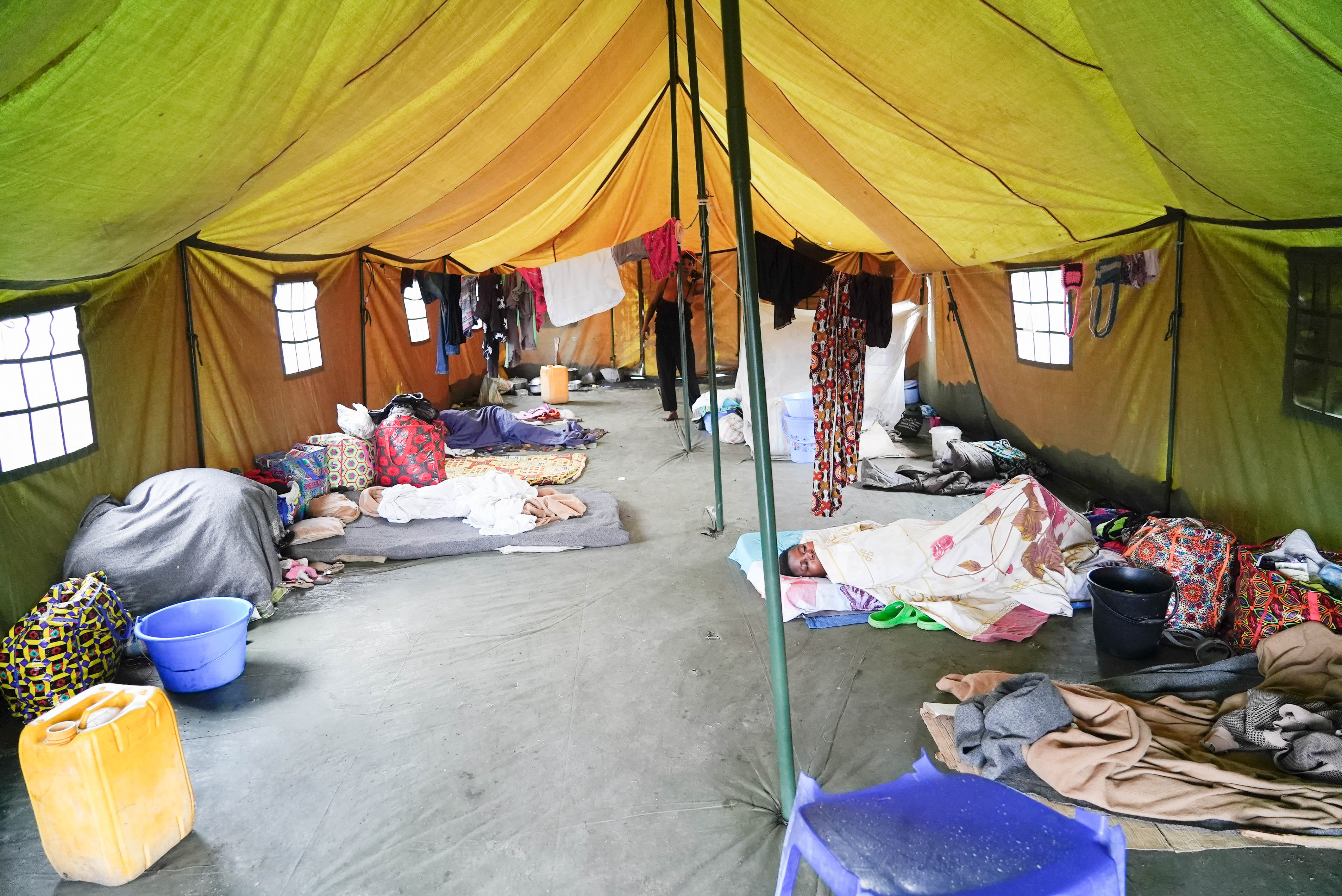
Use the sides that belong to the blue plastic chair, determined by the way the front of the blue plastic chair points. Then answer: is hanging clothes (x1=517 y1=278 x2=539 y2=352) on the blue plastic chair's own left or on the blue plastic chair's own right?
on the blue plastic chair's own left

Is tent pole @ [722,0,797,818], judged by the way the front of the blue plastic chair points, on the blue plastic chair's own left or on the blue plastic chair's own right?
on the blue plastic chair's own left

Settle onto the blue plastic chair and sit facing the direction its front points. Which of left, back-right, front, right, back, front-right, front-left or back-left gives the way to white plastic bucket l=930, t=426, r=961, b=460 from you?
front-left

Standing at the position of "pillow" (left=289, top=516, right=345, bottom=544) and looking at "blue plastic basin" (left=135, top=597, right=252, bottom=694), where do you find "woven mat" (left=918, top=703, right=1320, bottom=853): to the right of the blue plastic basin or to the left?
left

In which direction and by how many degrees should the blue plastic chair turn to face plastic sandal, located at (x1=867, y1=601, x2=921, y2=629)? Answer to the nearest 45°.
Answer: approximately 45° to its left

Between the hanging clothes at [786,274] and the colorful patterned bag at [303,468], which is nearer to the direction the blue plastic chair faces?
the hanging clothes

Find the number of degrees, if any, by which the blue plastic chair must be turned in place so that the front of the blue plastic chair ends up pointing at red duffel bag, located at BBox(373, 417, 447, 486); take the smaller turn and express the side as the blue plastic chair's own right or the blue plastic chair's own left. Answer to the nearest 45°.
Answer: approximately 90° to the blue plastic chair's own left

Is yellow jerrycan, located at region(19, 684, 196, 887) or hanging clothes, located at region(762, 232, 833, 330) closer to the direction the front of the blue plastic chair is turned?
the hanging clothes

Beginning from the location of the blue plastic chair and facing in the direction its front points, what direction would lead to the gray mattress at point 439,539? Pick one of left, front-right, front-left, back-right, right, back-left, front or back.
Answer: left

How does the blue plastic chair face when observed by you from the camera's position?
facing away from the viewer and to the right of the viewer
